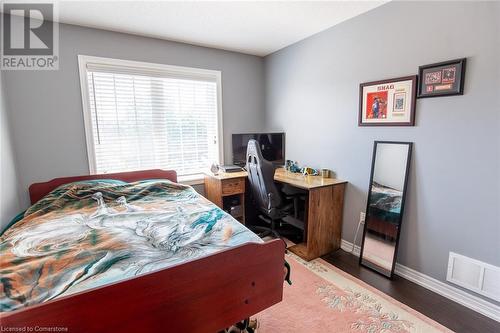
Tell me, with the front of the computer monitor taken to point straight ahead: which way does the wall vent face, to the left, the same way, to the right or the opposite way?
to the right

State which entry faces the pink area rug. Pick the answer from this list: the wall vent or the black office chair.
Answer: the wall vent

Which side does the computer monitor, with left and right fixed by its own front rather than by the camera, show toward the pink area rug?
front

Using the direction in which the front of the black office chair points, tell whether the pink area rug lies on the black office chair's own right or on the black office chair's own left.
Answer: on the black office chair's own right

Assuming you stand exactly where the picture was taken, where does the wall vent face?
facing the viewer and to the left of the viewer

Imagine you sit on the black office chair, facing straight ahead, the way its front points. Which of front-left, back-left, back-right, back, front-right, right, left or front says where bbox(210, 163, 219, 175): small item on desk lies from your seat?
left

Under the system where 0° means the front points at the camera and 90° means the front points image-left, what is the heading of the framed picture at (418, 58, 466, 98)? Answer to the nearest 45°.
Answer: approximately 45°

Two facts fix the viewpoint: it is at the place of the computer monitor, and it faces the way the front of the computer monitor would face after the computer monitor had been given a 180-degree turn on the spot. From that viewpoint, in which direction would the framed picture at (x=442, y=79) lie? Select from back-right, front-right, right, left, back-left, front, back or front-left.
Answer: back-right

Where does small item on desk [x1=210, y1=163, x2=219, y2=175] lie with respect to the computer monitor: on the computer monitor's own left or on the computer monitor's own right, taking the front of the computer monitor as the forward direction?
on the computer monitor's own right
